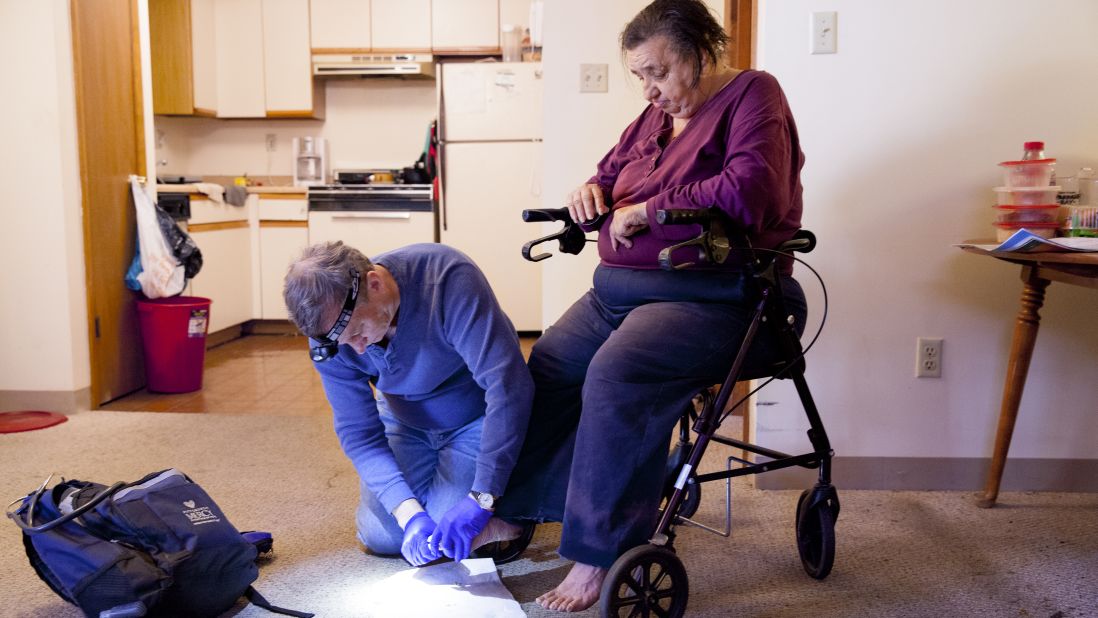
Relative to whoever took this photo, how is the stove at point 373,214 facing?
facing the viewer

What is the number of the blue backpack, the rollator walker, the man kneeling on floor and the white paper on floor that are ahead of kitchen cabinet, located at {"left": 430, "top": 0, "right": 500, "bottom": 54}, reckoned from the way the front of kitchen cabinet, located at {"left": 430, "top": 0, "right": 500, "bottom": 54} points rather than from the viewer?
4

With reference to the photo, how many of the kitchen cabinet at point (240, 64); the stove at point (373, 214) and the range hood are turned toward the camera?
3

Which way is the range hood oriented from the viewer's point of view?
toward the camera

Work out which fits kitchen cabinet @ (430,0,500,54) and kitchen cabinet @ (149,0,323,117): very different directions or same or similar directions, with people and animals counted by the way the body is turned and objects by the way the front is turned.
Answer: same or similar directions

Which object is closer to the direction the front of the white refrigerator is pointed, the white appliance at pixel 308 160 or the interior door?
the interior door

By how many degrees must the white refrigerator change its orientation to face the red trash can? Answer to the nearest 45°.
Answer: approximately 45° to its right

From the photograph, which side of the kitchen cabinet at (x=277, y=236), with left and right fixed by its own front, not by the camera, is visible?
front
